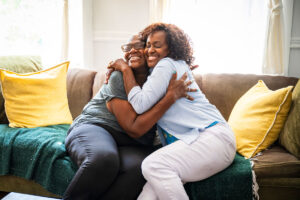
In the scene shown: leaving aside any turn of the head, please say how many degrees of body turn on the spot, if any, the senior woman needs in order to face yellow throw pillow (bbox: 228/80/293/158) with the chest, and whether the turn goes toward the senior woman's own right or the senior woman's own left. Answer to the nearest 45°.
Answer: approximately 45° to the senior woman's own left

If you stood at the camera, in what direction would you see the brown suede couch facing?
facing the viewer

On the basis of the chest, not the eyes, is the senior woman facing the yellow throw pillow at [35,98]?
no

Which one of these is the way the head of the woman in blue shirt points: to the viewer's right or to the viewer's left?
to the viewer's left

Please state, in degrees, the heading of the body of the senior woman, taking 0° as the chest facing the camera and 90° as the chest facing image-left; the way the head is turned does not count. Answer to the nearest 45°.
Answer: approximately 315°
